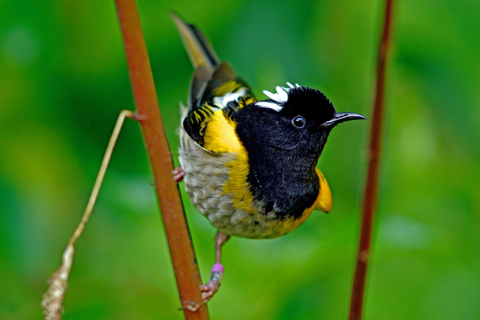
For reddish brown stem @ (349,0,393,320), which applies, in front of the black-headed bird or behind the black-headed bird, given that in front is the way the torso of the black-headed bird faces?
in front

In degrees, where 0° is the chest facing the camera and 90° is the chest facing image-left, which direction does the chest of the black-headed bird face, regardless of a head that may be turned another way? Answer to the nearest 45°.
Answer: approximately 315°
